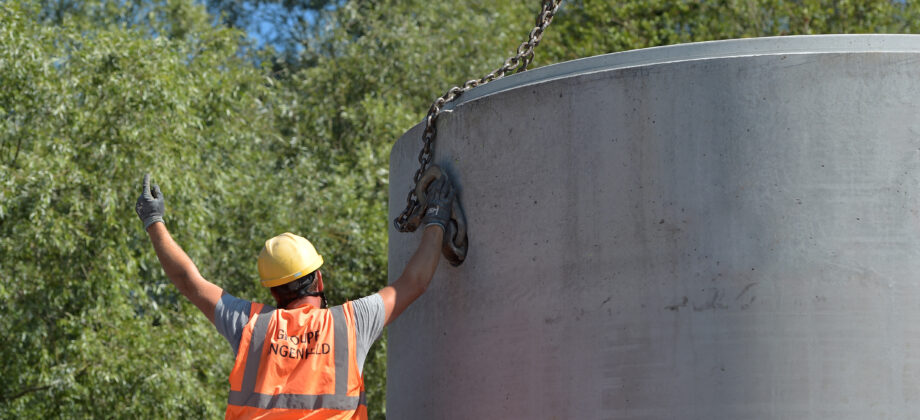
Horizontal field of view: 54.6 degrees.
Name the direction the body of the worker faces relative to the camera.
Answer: away from the camera

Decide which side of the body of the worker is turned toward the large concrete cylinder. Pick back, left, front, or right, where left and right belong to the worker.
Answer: right
